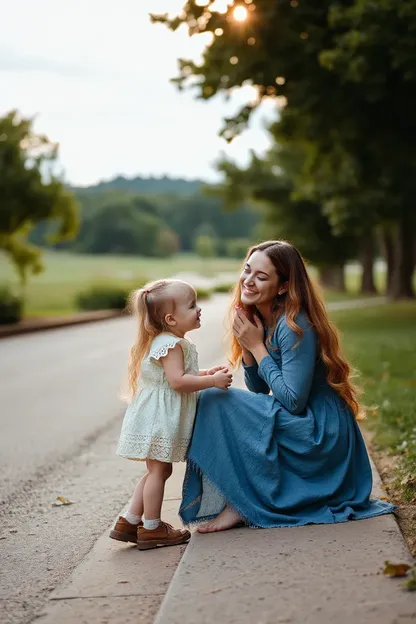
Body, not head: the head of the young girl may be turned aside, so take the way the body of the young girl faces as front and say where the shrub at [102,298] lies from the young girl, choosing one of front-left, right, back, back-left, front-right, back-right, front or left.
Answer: left

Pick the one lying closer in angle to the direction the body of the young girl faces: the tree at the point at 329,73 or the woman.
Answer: the woman

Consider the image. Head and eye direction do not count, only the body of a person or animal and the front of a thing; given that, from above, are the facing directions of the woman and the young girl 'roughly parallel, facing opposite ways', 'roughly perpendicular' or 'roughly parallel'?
roughly parallel, facing opposite ways

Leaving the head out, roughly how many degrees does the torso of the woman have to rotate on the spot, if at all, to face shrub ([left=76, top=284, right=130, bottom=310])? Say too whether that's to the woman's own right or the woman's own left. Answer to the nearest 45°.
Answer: approximately 90° to the woman's own right

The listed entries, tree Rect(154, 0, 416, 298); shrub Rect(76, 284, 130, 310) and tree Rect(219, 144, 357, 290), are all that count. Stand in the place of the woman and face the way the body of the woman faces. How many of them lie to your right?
3

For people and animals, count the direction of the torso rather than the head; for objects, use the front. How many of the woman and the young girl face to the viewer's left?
1

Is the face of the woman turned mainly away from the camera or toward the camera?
toward the camera

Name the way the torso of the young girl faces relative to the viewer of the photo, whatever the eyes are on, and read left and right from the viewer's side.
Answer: facing to the right of the viewer

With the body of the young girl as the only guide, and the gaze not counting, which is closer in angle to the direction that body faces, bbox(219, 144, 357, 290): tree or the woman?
the woman

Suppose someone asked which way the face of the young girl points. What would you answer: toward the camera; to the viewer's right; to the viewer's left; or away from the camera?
to the viewer's right

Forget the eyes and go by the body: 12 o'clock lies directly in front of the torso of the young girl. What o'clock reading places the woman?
The woman is roughly at 12 o'clock from the young girl.

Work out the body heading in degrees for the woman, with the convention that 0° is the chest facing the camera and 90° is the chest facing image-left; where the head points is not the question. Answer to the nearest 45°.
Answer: approximately 90°

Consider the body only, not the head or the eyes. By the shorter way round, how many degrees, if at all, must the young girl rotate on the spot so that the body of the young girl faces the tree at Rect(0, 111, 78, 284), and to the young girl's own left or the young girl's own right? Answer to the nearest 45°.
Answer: approximately 90° to the young girl's own left

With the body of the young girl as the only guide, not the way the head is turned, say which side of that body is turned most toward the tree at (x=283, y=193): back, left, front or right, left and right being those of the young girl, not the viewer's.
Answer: left

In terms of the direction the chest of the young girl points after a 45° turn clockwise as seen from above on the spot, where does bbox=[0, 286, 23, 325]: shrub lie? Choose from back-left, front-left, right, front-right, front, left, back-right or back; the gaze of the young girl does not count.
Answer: back-left
